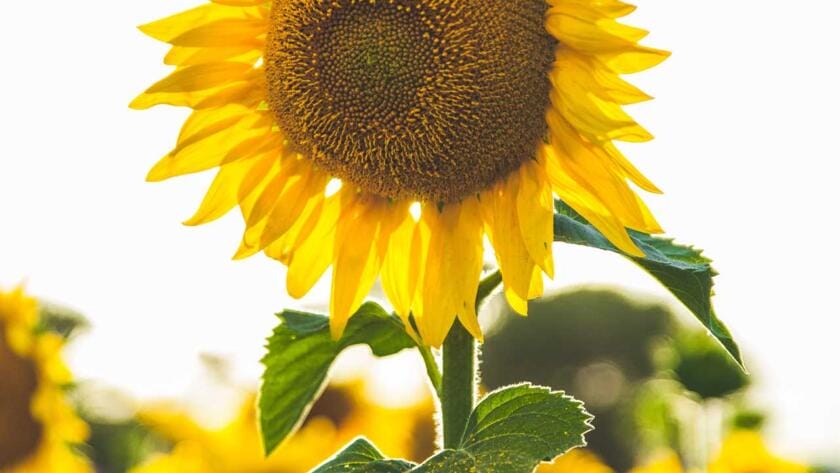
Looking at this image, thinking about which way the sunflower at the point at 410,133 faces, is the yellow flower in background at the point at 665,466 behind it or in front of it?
behind

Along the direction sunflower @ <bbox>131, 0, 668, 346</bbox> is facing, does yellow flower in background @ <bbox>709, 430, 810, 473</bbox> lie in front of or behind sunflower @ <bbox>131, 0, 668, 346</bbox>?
behind

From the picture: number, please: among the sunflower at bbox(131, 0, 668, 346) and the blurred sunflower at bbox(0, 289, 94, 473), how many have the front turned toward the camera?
2

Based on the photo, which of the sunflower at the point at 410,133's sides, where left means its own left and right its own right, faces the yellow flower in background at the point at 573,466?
back

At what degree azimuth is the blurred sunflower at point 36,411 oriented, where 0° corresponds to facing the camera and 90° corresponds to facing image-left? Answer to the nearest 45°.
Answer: approximately 0°

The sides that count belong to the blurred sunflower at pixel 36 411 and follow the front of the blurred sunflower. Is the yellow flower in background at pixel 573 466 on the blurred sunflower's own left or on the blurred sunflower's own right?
on the blurred sunflower's own left

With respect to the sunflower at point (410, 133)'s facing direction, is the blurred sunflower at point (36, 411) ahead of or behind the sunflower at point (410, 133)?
behind

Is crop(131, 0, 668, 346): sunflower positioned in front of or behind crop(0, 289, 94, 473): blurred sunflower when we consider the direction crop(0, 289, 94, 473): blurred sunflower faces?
in front

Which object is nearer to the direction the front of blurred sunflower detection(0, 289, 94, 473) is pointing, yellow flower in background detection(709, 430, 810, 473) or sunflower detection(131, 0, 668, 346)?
the sunflower

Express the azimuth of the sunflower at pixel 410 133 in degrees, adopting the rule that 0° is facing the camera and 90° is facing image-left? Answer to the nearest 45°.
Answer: approximately 0°
